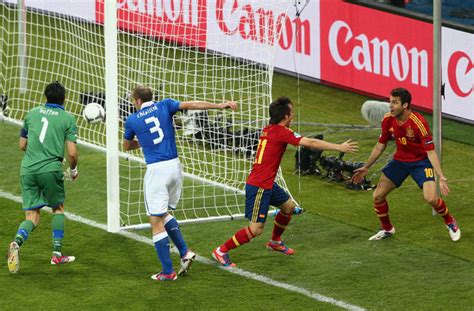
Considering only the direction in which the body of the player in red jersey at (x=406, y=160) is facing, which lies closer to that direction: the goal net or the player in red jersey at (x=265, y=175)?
the player in red jersey

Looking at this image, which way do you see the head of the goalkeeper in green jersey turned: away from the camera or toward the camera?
away from the camera

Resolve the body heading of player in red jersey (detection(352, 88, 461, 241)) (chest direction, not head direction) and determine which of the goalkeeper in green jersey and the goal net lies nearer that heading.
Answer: the goalkeeper in green jersey

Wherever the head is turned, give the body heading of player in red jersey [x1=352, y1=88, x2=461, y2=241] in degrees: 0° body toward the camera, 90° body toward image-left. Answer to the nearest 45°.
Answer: approximately 45°

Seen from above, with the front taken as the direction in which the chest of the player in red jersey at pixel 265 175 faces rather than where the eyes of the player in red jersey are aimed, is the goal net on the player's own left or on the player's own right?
on the player's own left

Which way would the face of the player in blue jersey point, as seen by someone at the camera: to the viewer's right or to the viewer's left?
to the viewer's left

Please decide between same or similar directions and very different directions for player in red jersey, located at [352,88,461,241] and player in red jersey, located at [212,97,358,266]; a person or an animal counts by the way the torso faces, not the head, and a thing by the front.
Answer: very different directions

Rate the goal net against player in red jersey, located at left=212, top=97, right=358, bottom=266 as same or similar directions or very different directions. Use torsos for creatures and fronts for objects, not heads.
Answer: very different directions

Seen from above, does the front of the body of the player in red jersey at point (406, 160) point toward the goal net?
no

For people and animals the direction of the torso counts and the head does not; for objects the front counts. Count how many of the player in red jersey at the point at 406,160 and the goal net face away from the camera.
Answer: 0
